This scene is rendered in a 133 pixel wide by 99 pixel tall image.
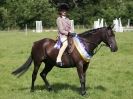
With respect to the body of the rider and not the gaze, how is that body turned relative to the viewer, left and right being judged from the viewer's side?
facing the viewer and to the right of the viewer

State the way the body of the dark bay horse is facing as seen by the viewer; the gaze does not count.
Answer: to the viewer's right
